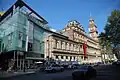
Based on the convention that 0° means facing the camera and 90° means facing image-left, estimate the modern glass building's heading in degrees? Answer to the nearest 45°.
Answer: approximately 315°

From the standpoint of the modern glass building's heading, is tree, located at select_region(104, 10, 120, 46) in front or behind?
in front
